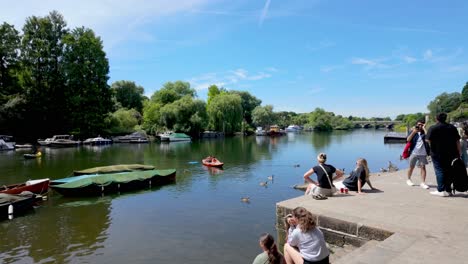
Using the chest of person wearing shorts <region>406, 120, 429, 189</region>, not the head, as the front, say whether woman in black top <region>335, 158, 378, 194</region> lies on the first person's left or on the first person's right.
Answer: on the first person's right

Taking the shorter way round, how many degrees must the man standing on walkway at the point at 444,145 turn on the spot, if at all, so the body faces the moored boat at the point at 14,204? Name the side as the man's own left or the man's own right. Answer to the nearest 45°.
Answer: approximately 45° to the man's own left

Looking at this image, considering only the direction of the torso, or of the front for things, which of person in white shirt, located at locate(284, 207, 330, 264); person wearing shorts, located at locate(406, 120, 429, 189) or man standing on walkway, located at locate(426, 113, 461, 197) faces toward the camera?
the person wearing shorts

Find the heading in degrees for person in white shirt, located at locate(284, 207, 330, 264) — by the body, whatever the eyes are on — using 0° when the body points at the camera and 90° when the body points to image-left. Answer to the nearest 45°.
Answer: approximately 135°

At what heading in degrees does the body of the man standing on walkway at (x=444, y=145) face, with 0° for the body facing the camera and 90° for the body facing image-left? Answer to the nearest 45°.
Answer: approximately 135°

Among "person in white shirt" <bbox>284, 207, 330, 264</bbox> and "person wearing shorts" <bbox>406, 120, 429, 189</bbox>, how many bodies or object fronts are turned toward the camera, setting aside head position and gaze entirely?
1

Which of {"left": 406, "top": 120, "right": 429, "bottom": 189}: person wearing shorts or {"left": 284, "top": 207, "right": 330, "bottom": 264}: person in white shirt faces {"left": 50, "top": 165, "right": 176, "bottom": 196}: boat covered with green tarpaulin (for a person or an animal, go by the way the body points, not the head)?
the person in white shirt

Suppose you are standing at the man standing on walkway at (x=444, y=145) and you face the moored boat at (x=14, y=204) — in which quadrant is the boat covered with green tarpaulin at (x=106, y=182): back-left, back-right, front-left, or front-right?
front-right

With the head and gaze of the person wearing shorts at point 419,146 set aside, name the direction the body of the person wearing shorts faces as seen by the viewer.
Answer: toward the camera

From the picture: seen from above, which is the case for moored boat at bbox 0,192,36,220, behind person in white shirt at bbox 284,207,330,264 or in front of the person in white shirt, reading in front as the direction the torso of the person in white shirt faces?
in front

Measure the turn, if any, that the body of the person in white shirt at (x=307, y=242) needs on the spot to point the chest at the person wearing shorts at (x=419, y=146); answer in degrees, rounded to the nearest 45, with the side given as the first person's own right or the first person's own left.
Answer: approximately 90° to the first person's own right
